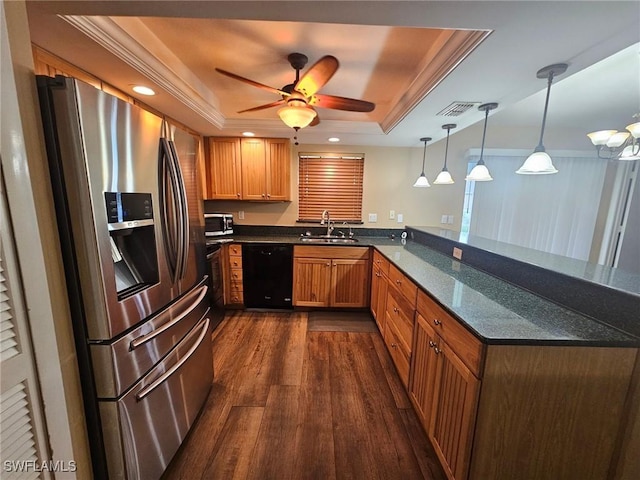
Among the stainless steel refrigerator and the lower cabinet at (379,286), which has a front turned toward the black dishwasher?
the lower cabinet

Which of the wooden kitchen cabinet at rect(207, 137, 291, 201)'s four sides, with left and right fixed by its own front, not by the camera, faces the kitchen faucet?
left

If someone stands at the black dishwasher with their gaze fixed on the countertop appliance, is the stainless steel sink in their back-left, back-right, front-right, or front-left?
back-right

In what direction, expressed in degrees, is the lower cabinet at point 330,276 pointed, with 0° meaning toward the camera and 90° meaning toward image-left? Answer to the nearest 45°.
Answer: approximately 0°

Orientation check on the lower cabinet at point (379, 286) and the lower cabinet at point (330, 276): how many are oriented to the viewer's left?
1

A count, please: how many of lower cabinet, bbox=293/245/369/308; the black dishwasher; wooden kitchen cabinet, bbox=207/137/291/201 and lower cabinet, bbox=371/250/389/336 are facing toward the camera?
3

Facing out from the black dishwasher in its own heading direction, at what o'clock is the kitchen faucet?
The kitchen faucet is roughly at 8 o'clock from the black dishwasher.

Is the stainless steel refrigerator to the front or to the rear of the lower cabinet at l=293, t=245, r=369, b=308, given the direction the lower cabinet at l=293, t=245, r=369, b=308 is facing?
to the front

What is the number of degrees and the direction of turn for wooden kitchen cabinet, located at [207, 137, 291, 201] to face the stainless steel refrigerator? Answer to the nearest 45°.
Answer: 0° — it already faces it

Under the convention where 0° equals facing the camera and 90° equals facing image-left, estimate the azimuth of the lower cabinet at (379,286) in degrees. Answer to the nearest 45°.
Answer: approximately 90°

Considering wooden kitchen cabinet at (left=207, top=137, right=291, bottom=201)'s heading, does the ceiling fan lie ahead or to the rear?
ahead

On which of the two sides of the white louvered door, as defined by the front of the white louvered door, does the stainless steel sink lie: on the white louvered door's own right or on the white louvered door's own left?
on the white louvered door's own left

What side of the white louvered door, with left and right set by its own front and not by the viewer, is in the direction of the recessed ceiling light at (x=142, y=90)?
left

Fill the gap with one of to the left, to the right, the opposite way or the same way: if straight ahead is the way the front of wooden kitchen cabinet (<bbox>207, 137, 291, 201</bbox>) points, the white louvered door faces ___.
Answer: to the left

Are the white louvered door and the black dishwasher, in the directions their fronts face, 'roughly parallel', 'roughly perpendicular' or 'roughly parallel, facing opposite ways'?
roughly perpendicular
